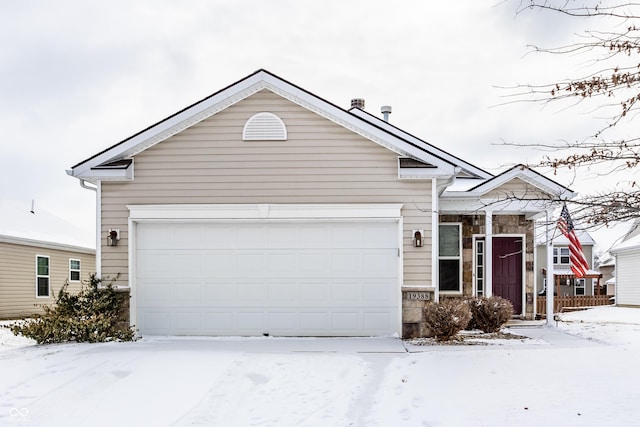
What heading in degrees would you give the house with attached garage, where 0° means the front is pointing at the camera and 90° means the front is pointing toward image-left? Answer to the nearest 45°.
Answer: approximately 0°

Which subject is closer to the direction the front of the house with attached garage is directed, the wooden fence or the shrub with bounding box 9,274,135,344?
the shrub

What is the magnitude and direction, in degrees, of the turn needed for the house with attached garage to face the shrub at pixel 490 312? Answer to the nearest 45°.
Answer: approximately 90° to its left

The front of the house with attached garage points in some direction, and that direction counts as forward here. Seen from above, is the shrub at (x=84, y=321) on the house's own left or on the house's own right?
on the house's own right
